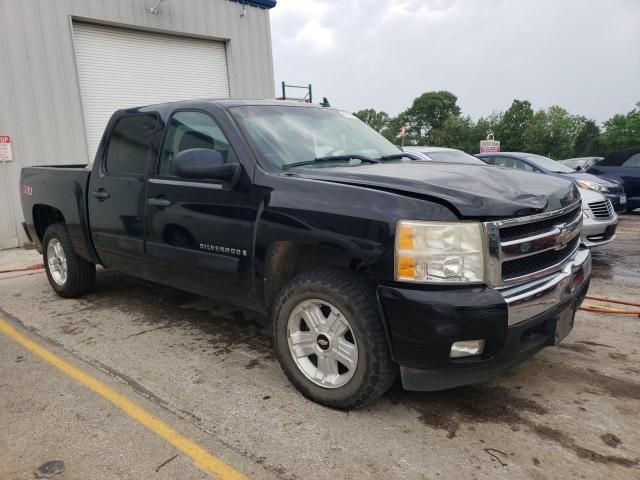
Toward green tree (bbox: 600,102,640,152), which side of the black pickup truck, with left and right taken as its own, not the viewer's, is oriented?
left

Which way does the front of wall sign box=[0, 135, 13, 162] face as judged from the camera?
facing the viewer

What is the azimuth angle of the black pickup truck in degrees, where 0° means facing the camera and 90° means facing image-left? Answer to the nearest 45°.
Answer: approximately 315°

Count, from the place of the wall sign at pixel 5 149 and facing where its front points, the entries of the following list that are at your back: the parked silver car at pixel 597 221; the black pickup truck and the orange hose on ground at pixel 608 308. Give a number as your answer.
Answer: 0

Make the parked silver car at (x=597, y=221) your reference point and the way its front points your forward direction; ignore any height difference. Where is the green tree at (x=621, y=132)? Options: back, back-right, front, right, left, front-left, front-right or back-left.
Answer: back-left

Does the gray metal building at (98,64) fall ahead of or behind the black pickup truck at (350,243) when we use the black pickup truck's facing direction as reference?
behind

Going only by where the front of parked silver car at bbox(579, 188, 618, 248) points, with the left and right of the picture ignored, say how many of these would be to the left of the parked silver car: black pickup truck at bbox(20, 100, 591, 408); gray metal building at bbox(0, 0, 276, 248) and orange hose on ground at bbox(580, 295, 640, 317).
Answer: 0

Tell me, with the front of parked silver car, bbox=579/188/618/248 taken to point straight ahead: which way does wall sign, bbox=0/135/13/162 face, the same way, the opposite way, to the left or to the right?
the same way

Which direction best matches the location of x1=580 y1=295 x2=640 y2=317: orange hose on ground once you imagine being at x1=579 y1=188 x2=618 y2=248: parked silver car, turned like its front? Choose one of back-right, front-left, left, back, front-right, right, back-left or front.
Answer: front-right

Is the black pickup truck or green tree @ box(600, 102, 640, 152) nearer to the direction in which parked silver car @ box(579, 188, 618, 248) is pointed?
the black pickup truck

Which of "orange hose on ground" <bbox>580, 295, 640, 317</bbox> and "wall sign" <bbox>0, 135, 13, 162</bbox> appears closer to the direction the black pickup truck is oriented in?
the orange hose on ground

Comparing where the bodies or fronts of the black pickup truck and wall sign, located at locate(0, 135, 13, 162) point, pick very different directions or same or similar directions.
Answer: same or similar directions

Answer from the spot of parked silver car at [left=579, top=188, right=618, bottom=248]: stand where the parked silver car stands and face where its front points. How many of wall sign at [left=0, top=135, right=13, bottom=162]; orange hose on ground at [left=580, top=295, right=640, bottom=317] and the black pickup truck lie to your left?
0

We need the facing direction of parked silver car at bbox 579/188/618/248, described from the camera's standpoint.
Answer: facing the viewer and to the right of the viewer
